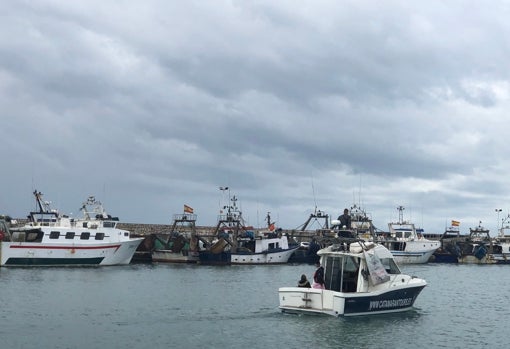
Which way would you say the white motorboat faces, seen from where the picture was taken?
facing away from the viewer and to the right of the viewer
